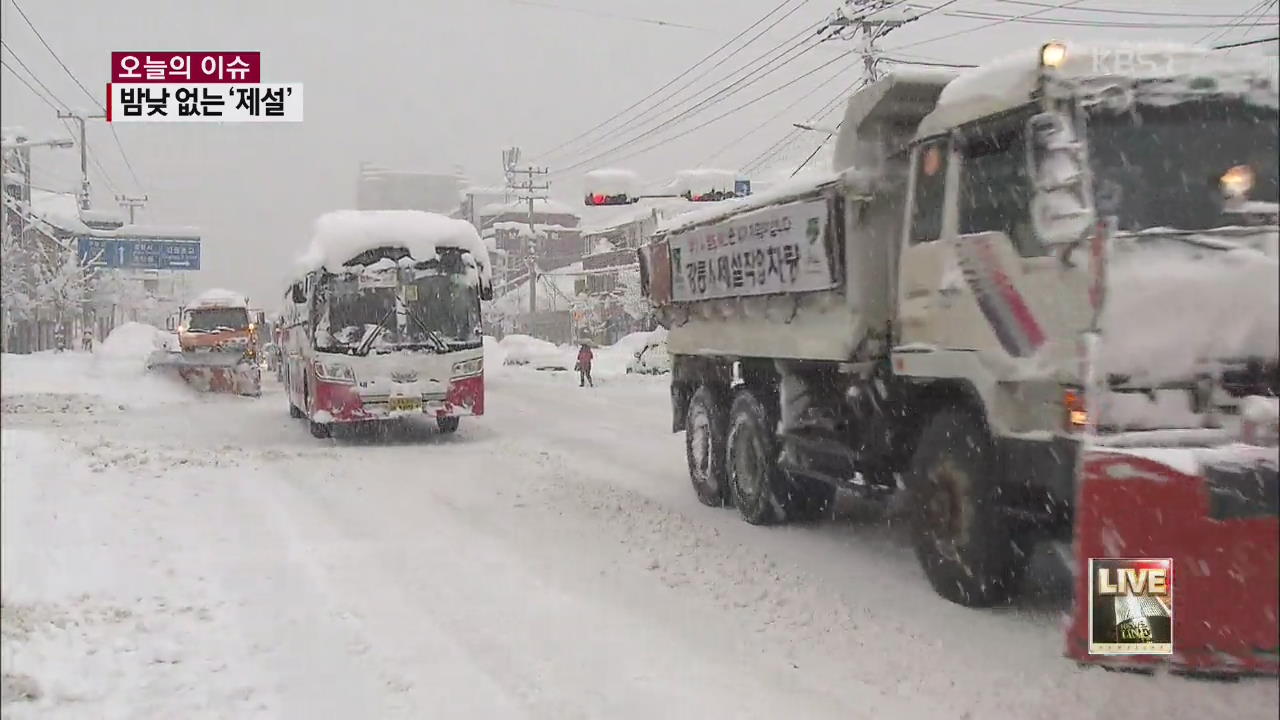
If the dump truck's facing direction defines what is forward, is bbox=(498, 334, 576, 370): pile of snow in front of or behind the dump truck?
behind

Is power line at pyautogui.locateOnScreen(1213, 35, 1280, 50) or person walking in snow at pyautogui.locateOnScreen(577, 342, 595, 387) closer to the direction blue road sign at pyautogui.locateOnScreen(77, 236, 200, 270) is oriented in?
the power line

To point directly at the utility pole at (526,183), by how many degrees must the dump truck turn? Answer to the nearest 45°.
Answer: approximately 135° to its right

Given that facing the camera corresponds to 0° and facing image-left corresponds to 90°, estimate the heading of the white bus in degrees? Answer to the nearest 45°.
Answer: approximately 0°

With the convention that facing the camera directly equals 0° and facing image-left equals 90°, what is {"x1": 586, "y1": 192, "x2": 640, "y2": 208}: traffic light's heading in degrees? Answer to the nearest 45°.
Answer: approximately 0°

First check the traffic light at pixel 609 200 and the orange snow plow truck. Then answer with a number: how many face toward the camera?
2
